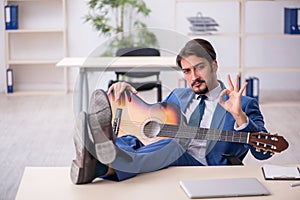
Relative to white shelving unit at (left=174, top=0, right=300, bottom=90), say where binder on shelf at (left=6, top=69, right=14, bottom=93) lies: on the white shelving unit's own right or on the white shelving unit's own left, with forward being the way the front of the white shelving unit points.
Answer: on the white shelving unit's own right

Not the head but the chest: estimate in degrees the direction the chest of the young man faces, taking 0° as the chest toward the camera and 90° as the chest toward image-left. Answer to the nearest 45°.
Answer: approximately 45°

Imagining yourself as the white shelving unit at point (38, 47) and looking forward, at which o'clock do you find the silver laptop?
The silver laptop is roughly at 12 o'clock from the white shelving unit.

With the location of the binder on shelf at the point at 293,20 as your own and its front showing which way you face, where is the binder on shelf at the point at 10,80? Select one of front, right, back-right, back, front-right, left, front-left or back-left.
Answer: right

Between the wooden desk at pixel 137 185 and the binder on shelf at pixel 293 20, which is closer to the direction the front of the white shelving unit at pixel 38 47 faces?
the wooden desk

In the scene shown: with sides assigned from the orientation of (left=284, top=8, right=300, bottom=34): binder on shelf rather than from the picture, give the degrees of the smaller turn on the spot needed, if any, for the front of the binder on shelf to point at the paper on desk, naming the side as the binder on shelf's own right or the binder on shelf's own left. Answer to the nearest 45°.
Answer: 0° — it already faces it

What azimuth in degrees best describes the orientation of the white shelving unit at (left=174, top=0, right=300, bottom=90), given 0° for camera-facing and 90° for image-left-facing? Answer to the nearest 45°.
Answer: approximately 0°

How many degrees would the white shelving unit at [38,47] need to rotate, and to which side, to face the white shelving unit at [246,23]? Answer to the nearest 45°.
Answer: approximately 90° to its left
